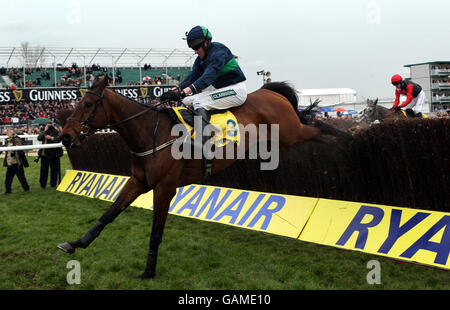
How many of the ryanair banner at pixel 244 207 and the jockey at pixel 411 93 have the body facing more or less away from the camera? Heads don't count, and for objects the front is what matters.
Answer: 0

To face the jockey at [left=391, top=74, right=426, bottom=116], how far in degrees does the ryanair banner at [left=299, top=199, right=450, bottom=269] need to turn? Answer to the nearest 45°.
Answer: approximately 135° to its right

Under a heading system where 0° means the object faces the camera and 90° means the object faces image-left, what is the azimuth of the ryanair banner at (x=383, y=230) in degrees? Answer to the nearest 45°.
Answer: approximately 45°

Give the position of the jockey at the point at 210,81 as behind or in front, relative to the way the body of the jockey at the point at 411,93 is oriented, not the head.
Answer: in front

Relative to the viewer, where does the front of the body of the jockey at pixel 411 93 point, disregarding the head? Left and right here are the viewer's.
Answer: facing the viewer and to the left of the viewer

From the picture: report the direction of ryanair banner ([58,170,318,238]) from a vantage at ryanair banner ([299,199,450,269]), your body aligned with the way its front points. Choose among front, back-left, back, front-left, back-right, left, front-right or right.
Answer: right

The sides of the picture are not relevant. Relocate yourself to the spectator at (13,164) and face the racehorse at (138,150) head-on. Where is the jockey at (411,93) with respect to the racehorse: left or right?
left

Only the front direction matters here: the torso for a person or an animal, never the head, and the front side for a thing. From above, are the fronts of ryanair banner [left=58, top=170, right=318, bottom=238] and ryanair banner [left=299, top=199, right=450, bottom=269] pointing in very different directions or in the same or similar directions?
same or similar directions

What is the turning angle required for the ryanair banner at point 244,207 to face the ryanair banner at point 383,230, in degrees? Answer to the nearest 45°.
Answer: approximately 90° to its left
